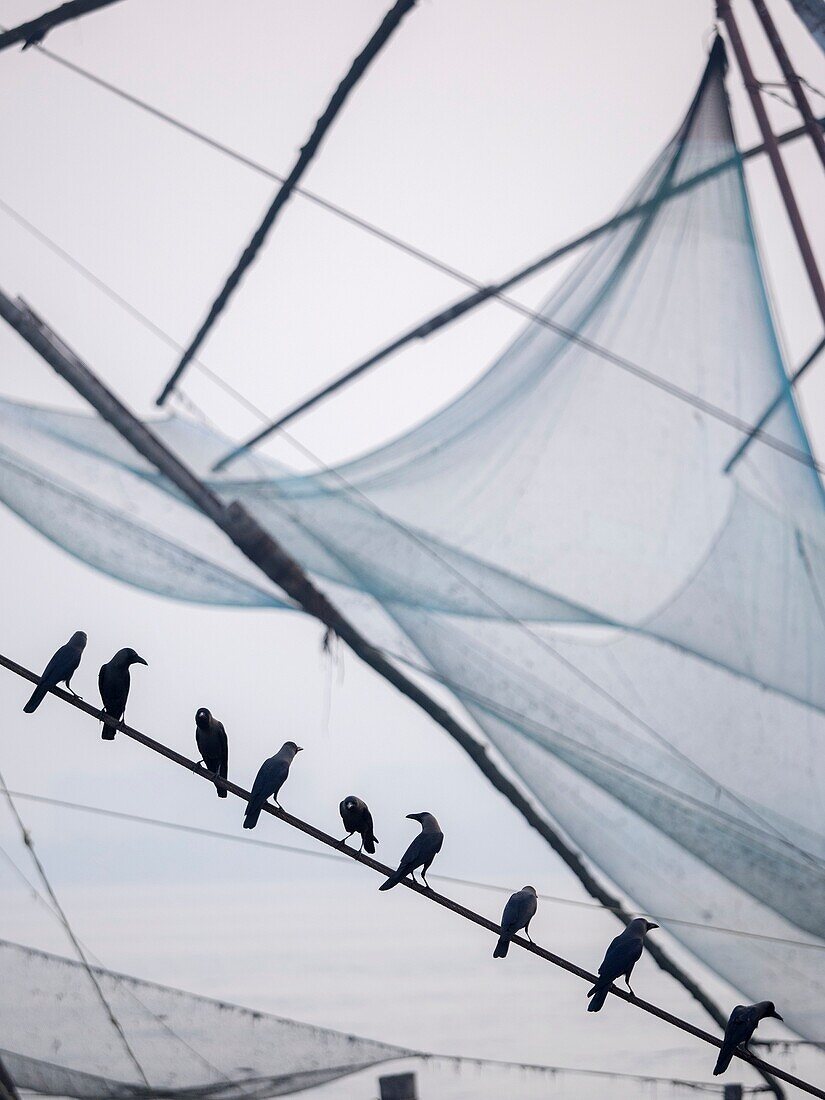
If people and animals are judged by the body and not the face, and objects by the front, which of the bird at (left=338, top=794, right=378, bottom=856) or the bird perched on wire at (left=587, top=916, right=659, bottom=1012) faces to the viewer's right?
the bird perched on wire

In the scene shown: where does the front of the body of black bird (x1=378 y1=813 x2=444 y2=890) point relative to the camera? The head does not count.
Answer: to the viewer's right

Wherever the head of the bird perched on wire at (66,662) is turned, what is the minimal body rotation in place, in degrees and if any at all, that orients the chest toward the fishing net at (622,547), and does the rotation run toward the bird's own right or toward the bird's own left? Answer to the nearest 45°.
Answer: approximately 45° to the bird's own left

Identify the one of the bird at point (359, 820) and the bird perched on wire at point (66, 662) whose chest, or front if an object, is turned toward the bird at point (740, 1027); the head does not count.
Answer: the bird perched on wire

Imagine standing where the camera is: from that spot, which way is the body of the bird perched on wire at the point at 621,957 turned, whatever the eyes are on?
to the viewer's right

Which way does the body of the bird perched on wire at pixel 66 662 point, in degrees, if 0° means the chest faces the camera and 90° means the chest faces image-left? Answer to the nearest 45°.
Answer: approximately 270°

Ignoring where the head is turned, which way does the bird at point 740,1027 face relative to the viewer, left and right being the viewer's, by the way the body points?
facing to the right of the viewer

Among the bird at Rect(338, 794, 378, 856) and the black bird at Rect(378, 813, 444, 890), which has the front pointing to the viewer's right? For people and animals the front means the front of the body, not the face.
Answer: the black bird
